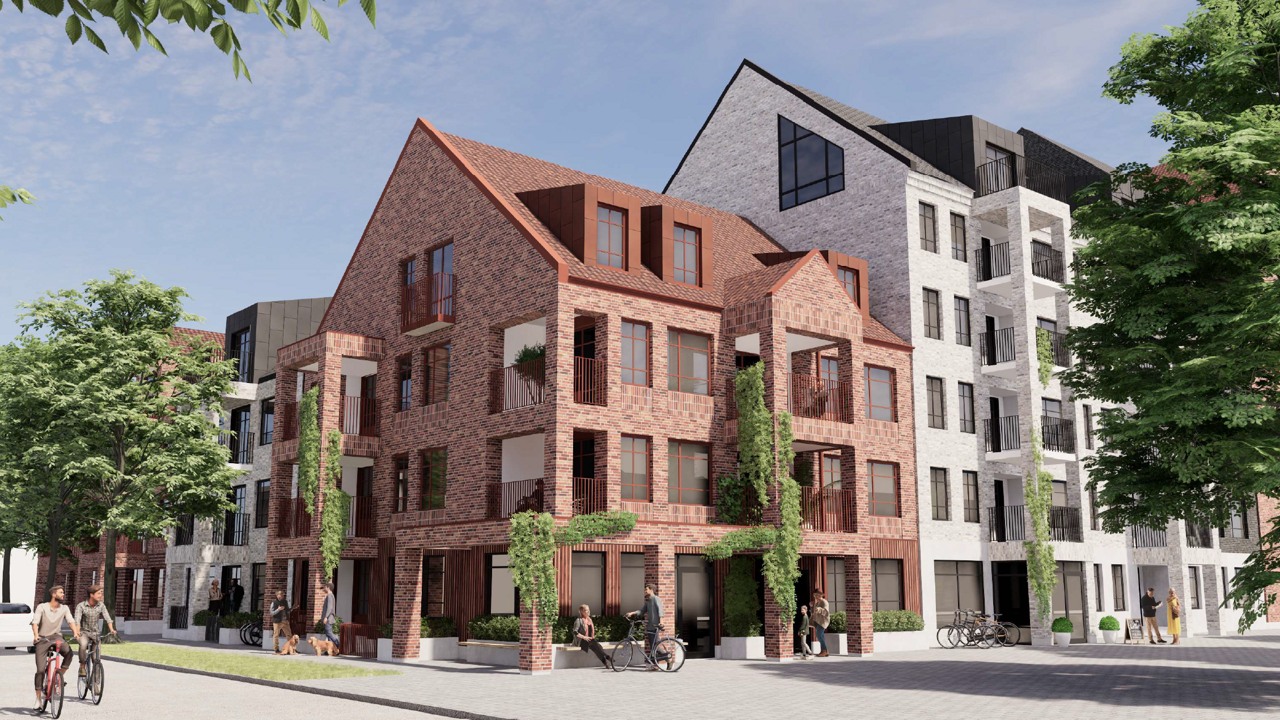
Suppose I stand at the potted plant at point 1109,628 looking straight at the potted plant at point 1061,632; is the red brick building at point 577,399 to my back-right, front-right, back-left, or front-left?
front-right

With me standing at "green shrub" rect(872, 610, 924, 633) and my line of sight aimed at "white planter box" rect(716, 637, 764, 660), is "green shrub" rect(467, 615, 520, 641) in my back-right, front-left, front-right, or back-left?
front-right

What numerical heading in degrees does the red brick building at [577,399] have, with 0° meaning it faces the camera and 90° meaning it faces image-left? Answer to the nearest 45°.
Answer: approximately 315°

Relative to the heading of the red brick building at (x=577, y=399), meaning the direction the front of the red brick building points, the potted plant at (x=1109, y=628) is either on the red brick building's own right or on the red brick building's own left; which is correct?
on the red brick building's own left

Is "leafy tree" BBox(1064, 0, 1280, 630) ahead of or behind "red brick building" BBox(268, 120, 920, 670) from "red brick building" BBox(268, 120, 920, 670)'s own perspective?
ahead

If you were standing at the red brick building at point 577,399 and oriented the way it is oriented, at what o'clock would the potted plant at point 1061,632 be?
The potted plant is roughly at 10 o'clock from the red brick building.

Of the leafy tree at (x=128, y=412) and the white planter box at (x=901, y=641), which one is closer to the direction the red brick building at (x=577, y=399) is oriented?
the white planter box

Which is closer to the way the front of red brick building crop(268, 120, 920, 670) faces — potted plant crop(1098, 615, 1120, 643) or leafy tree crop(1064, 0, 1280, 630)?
the leafy tree

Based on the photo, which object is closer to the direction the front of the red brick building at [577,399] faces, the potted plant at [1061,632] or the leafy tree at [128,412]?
the potted plant
